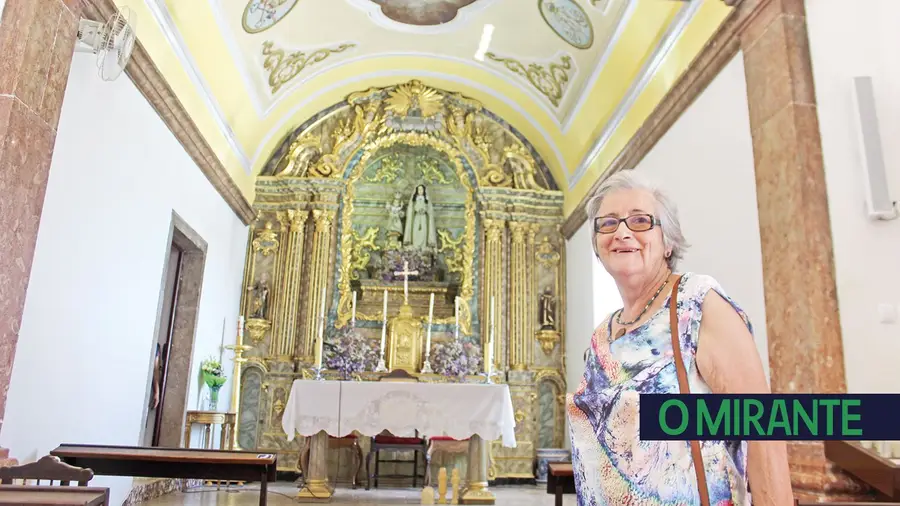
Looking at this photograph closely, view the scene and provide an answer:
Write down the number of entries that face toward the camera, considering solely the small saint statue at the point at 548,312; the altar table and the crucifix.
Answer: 3

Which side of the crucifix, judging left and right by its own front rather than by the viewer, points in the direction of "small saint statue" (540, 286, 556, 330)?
left

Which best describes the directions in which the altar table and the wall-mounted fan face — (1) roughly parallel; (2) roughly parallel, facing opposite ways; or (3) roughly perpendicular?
roughly perpendicular

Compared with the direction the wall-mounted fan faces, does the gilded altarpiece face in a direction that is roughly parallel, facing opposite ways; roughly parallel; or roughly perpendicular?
roughly perpendicular

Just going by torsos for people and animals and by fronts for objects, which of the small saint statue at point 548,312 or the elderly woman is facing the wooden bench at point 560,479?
the small saint statue

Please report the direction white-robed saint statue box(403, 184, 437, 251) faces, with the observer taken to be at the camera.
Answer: facing the viewer

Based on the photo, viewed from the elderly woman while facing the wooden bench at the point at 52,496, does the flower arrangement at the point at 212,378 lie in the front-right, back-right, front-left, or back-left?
front-right

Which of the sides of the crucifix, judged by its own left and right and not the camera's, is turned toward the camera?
front

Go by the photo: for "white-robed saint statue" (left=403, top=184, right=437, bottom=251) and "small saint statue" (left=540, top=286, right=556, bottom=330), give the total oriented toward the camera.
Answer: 2

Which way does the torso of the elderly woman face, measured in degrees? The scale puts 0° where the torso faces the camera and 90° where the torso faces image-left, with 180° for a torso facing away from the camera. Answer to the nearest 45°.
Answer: approximately 45°

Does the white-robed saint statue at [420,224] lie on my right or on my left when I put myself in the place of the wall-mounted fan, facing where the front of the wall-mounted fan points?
on my left

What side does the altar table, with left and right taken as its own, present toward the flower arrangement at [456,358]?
back

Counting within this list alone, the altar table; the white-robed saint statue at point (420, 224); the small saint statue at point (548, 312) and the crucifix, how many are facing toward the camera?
4

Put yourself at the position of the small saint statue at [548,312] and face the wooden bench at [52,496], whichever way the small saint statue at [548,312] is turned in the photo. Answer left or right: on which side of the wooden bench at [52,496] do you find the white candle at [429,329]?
right

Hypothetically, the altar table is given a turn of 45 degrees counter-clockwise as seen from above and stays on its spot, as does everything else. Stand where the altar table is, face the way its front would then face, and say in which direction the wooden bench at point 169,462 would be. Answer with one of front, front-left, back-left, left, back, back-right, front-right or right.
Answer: right
